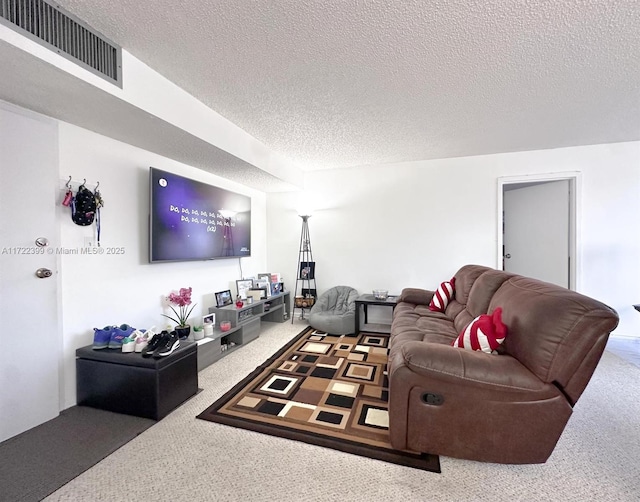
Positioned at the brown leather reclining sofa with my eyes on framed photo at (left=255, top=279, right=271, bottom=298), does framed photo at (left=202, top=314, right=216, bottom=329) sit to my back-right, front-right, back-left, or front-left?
front-left

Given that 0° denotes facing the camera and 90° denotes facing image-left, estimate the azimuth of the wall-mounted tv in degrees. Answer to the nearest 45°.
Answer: approximately 315°

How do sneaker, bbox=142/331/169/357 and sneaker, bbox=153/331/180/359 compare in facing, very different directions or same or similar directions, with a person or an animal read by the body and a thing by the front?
same or similar directions

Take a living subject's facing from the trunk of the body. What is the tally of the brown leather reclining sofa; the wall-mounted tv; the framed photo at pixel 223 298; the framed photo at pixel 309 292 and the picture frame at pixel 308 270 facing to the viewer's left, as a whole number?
1

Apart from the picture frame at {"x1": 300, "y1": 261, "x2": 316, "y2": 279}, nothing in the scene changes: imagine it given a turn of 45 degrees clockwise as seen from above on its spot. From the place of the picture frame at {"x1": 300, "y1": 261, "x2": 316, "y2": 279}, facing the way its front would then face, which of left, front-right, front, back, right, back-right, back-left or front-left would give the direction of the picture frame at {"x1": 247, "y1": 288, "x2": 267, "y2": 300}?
front

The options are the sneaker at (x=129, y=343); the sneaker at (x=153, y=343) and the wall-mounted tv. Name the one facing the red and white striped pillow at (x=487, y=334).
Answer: the wall-mounted tv

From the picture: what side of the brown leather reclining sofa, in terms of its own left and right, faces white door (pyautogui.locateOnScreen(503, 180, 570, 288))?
right

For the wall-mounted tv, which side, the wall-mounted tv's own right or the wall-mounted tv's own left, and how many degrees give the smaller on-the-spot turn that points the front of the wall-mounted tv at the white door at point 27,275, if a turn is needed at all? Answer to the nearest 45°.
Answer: approximately 90° to the wall-mounted tv's own right

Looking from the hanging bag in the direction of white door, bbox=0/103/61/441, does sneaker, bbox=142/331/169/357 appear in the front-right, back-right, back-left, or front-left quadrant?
back-left

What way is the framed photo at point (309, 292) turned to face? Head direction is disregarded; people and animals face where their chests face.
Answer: toward the camera

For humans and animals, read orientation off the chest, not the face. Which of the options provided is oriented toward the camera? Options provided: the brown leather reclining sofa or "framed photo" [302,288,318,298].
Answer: the framed photo

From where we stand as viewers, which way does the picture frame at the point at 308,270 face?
facing the viewer

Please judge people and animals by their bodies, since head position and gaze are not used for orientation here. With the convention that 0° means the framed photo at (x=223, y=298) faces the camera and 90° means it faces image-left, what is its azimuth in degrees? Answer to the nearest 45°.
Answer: approximately 315°

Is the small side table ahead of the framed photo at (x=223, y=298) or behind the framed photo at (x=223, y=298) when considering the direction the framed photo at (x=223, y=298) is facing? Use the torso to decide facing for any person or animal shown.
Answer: ahead

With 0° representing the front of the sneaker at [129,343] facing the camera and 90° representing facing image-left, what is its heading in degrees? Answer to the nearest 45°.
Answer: approximately 45°

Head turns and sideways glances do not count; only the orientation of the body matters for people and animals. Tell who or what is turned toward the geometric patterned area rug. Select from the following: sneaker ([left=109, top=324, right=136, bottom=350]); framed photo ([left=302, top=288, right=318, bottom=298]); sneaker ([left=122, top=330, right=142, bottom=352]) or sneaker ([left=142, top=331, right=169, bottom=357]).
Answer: the framed photo

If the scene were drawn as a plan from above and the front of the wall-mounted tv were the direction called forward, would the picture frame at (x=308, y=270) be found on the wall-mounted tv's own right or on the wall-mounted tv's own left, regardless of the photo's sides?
on the wall-mounted tv's own left
